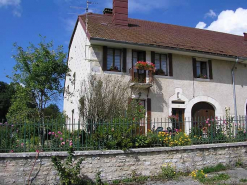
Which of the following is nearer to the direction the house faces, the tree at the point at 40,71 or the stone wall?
the stone wall

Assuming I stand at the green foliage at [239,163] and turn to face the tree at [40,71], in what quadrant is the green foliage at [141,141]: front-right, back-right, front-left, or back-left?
front-left

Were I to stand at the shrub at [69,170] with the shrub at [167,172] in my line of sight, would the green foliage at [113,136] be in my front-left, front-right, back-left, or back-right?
front-left

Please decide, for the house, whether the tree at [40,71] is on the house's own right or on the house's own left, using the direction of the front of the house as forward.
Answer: on the house's own right

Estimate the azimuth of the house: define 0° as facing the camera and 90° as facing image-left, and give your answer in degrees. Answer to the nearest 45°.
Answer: approximately 315°

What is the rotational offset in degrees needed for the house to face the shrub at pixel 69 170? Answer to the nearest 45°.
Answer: approximately 45° to its right

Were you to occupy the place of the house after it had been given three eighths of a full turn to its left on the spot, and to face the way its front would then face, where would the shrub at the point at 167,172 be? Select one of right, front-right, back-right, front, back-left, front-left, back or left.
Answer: back

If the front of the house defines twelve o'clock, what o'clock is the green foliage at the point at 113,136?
The green foliage is roughly at 2 o'clock from the house.

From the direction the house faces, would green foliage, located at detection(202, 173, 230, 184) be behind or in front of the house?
in front

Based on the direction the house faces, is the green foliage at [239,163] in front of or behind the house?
in front

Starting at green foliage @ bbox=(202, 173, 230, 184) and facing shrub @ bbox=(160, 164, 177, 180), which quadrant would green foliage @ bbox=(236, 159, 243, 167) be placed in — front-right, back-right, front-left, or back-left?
back-right

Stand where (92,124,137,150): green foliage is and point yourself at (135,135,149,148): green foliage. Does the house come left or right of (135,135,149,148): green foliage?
left
